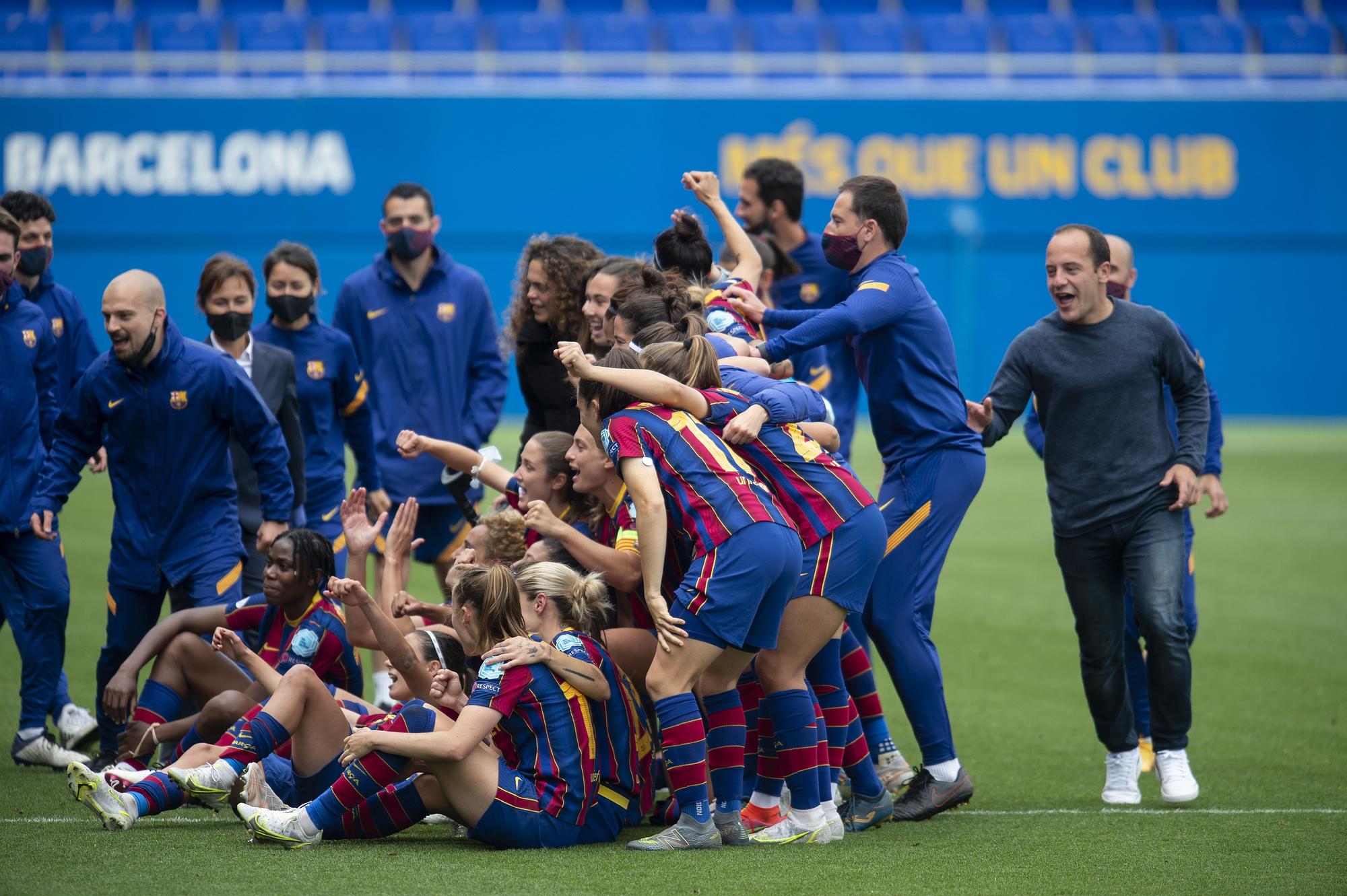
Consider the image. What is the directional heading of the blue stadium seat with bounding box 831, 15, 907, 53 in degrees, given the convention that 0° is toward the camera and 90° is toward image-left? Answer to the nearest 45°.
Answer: approximately 0°

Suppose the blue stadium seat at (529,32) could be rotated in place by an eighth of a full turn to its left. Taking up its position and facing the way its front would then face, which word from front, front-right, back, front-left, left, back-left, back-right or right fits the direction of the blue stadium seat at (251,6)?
back-right

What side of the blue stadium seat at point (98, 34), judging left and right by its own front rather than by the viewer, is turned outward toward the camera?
front

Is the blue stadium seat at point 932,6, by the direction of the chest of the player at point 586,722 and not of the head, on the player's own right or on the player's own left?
on the player's own right

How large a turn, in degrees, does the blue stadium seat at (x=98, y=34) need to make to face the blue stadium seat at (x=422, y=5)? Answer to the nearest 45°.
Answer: approximately 90° to its left

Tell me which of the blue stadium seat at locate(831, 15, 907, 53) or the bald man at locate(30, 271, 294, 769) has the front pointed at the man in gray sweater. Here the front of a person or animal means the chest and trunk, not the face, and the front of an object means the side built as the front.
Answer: the blue stadium seat

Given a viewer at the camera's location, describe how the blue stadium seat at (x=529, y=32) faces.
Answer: facing the viewer

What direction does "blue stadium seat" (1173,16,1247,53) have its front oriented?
toward the camera

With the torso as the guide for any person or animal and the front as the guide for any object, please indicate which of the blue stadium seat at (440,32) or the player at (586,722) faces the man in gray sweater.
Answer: the blue stadium seat

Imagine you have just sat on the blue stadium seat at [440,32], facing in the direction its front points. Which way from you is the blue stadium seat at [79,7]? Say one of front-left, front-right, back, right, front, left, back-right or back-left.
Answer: right

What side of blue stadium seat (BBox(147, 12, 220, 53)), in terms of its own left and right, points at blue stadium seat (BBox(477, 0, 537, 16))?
left

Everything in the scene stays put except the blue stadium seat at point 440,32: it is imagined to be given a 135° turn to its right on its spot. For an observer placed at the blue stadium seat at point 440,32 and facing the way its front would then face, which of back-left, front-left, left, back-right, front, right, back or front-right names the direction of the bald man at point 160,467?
back-left

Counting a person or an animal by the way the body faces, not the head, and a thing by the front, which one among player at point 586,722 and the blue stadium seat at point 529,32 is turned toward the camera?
the blue stadium seat

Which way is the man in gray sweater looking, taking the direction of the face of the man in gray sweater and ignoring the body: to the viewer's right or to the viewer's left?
to the viewer's left

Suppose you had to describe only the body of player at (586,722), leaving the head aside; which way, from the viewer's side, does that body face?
to the viewer's left

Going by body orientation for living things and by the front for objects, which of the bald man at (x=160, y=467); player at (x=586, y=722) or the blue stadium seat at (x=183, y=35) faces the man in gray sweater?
the blue stadium seat
